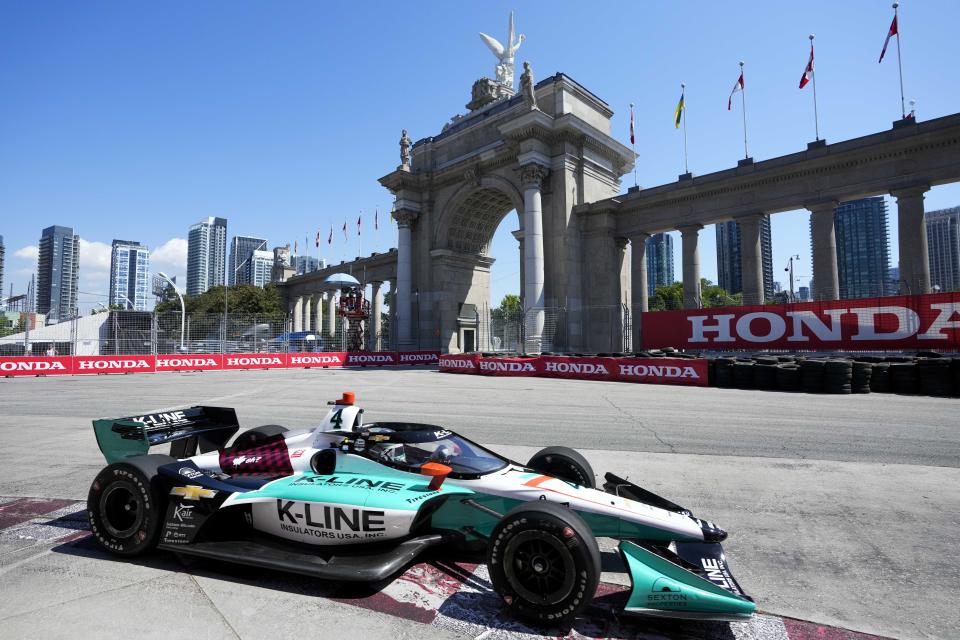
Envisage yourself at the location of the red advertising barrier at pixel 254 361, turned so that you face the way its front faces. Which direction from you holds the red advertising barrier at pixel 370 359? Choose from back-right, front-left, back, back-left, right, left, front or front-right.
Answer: left

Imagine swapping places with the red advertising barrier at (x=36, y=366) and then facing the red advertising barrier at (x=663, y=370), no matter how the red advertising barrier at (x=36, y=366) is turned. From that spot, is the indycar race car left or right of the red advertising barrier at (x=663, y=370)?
right

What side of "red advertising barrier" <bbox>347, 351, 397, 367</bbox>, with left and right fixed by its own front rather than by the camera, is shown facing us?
front

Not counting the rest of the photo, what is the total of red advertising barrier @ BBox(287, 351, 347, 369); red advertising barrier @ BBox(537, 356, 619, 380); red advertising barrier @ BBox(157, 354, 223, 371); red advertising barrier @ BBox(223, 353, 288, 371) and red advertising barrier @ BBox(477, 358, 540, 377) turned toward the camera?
5

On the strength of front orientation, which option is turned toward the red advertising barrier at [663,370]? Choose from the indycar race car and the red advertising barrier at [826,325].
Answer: the red advertising barrier at [826,325]

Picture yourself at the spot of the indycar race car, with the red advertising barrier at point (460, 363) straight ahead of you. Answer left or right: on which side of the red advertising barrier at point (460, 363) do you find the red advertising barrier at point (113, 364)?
left

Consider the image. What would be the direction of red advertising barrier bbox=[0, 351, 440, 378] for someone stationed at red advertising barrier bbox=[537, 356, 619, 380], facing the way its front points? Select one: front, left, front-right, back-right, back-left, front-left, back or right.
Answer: right

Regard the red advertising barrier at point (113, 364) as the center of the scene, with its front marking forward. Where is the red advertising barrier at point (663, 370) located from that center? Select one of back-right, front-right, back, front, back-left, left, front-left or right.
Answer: front-left

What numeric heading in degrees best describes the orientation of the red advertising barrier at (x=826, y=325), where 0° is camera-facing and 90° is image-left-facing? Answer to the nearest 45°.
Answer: approximately 45°

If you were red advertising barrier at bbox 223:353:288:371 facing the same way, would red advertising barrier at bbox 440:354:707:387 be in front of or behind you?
in front

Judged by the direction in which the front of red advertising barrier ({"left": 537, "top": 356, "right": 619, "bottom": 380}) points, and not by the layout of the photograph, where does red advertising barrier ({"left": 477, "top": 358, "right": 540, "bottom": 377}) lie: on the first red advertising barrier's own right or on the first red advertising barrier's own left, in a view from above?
on the first red advertising barrier's own right

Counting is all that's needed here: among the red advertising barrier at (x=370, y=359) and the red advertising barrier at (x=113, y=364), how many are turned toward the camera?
2

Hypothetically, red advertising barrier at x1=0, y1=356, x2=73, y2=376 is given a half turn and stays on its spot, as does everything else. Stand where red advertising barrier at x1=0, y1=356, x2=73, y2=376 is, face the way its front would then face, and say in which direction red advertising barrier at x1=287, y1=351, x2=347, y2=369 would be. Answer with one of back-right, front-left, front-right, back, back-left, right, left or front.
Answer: right

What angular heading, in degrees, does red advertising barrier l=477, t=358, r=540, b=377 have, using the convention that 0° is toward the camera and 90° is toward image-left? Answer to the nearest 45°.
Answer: approximately 0°

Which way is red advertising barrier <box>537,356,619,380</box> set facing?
toward the camera

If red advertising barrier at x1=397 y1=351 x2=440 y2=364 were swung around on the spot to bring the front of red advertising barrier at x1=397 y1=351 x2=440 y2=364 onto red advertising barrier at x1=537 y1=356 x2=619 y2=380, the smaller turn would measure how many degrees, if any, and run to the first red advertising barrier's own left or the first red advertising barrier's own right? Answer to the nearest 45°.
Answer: approximately 45° to the first red advertising barrier's own left

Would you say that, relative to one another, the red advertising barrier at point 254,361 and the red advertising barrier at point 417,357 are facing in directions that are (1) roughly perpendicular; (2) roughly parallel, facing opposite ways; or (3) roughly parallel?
roughly parallel

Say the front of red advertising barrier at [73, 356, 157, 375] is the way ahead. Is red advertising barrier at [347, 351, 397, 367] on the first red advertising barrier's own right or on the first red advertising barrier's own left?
on the first red advertising barrier's own left
